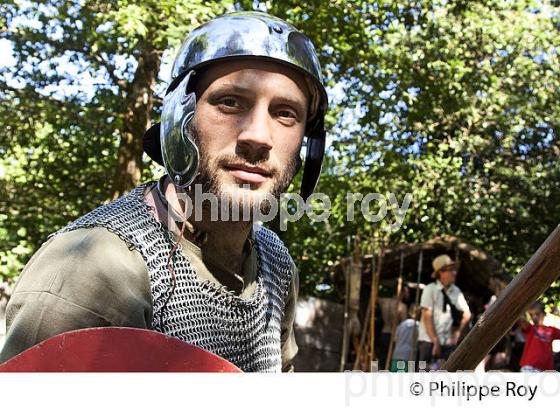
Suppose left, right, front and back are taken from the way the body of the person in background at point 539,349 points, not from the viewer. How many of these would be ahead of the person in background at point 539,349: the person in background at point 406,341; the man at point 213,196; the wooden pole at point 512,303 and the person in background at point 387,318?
2

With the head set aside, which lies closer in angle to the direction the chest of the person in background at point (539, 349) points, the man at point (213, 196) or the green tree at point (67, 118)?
the man

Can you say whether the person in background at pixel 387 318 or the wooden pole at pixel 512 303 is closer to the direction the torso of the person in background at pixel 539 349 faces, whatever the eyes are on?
the wooden pole

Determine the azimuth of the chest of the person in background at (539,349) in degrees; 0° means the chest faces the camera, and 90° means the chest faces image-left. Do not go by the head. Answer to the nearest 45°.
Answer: approximately 0°

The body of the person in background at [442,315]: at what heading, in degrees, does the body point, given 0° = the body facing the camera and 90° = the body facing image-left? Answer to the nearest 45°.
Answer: approximately 315°

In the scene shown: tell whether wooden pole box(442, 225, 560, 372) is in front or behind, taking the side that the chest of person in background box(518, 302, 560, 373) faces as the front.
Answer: in front

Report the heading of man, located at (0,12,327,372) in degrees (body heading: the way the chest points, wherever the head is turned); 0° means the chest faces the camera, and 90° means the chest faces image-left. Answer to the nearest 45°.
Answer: approximately 315°

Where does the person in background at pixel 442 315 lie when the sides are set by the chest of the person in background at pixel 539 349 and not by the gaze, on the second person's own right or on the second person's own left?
on the second person's own right

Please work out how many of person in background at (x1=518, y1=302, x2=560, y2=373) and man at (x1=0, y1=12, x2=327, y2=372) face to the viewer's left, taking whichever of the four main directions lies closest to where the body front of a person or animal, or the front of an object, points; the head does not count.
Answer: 0
